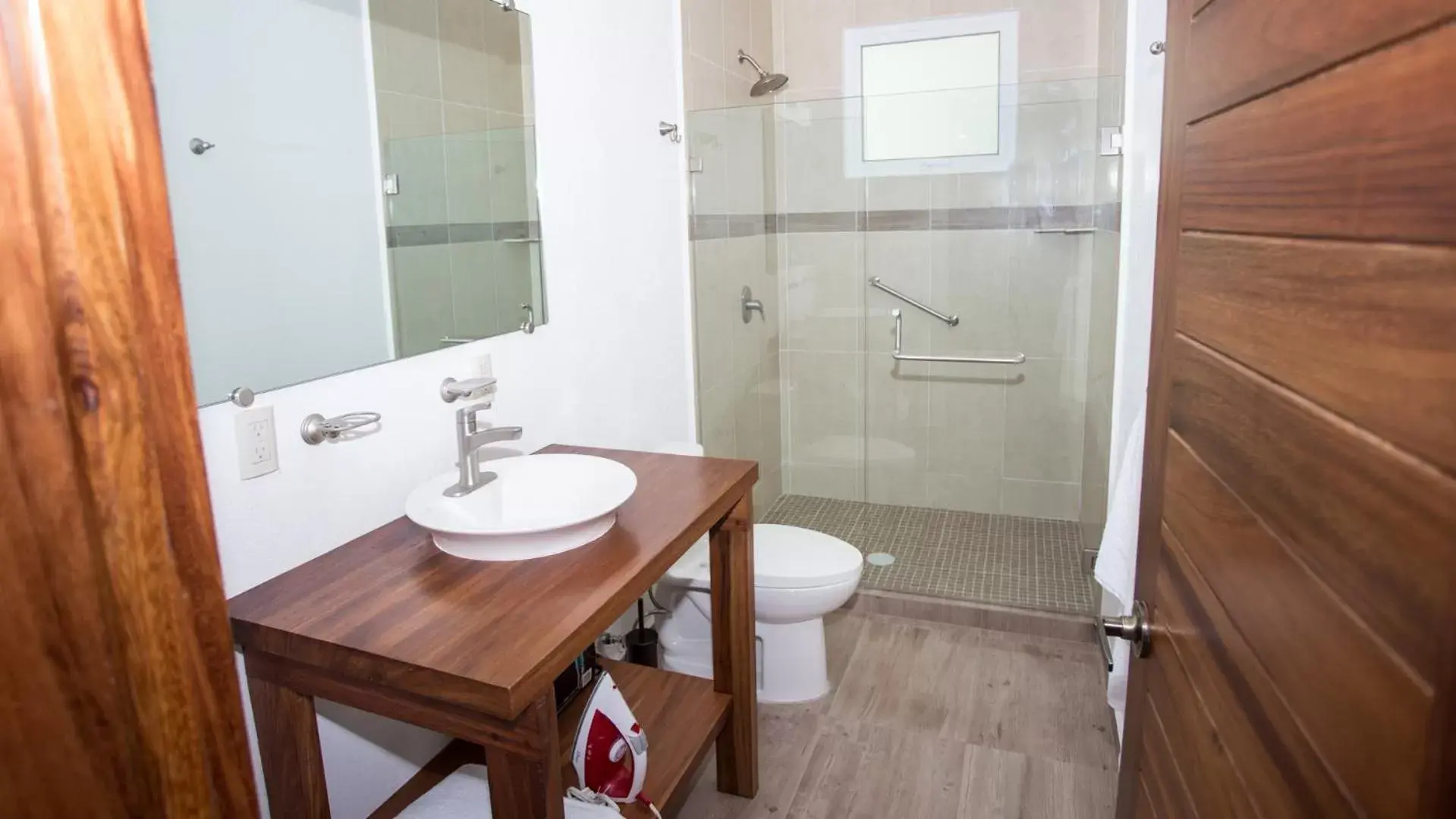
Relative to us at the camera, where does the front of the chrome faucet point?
facing the viewer and to the right of the viewer

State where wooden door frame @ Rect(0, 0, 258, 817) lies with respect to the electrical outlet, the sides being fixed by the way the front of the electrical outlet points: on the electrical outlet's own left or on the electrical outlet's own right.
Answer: on the electrical outlet's own right

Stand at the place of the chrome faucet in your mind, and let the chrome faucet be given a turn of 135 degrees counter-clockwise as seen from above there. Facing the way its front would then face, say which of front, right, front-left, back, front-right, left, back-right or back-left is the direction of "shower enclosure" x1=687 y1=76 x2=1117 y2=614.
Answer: front-right

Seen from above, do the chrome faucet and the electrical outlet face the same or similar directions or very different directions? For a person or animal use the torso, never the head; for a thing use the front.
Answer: same or similar directions

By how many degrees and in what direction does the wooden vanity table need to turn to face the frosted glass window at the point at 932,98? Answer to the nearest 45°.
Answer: approximately 90° to its left

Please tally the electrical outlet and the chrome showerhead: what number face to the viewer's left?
0

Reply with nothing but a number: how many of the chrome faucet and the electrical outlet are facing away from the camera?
0

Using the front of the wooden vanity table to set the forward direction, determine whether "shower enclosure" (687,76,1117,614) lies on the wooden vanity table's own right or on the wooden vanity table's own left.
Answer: on the wooden vanity table's own left
